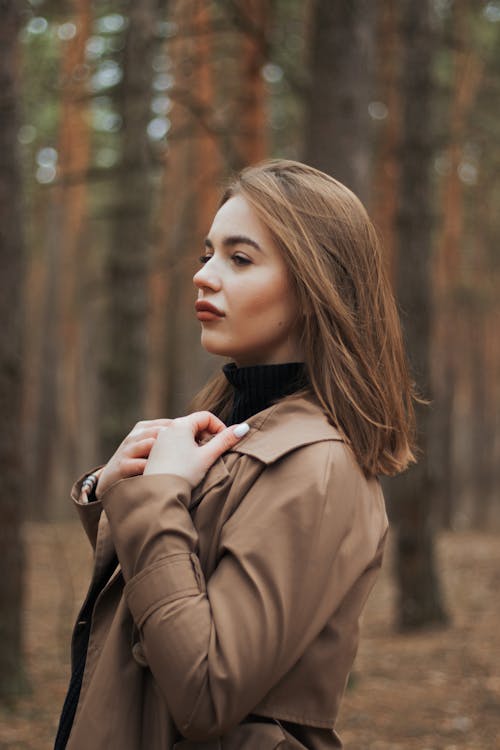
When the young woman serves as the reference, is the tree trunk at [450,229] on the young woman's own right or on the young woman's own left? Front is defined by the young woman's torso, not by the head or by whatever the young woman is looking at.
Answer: on the young woman's own right

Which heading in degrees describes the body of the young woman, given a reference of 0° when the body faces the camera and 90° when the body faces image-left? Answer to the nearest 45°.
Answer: approximately 90°

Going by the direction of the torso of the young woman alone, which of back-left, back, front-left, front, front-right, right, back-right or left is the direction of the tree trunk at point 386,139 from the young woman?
right

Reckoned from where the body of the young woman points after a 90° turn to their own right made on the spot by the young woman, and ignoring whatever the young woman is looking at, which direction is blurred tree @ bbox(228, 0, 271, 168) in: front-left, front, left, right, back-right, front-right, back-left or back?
front

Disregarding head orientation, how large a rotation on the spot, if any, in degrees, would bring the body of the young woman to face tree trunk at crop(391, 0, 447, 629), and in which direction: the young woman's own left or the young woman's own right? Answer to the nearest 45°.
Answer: approximately 90° to the young woman's own right

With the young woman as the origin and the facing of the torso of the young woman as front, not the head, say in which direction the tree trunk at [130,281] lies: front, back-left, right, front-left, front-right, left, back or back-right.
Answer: right

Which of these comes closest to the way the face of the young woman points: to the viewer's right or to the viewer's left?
to the viewer's left
